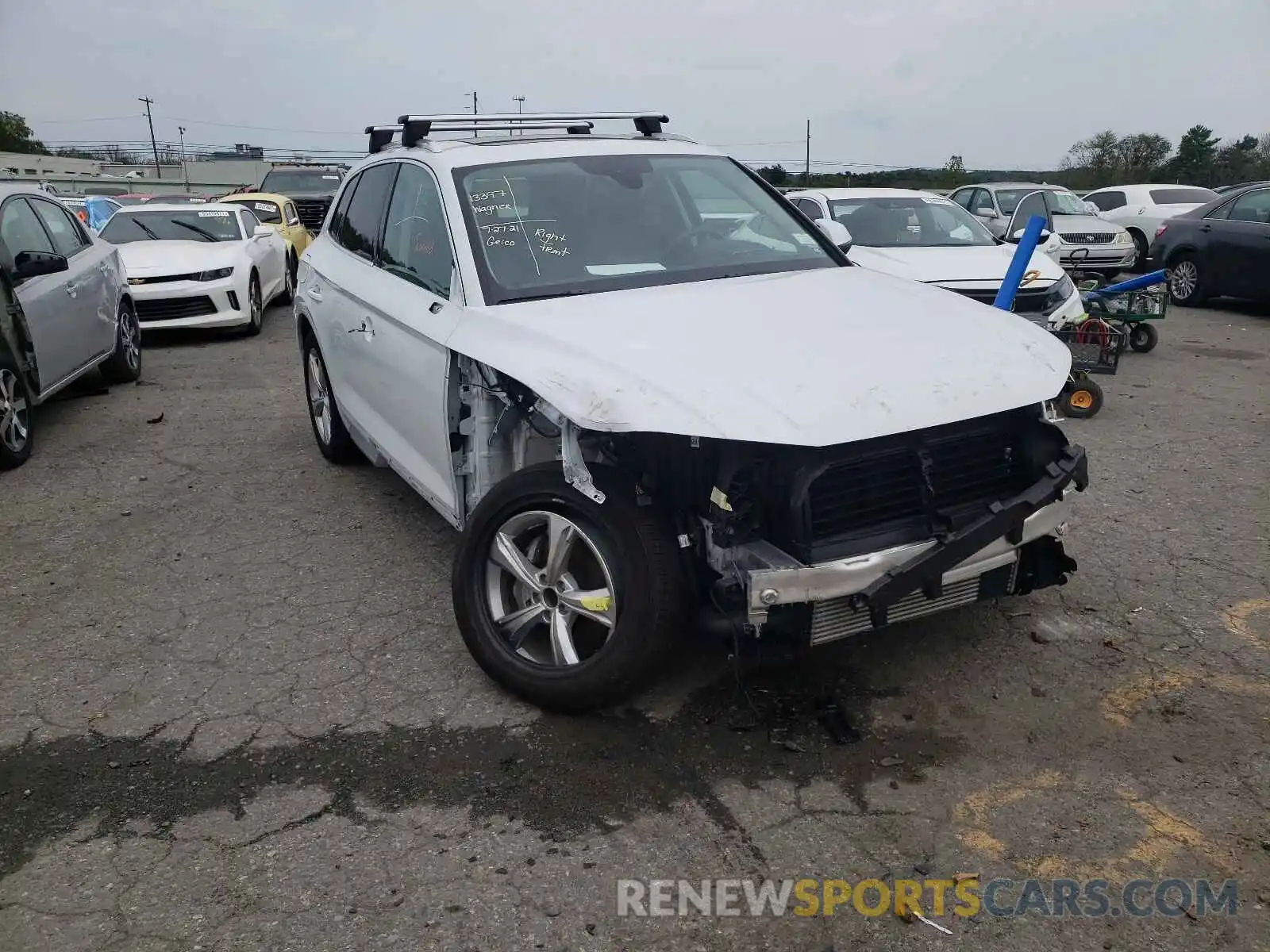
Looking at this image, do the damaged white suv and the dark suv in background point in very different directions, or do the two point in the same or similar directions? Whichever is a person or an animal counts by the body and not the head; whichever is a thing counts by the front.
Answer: same or similar directions

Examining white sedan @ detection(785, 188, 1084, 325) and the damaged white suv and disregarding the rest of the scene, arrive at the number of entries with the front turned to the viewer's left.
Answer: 0

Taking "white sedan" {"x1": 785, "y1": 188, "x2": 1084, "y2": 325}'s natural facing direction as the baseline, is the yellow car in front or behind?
behind

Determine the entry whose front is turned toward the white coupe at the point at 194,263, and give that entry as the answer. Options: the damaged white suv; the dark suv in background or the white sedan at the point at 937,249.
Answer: the dark suv in background

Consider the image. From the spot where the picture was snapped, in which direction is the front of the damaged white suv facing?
facing the viewer and to the right of the viewer

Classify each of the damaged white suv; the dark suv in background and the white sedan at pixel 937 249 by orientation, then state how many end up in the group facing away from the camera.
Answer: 0

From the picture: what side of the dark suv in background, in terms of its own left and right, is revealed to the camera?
front

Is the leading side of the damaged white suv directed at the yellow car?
no

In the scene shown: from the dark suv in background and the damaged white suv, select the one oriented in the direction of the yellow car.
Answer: the dark suv in background

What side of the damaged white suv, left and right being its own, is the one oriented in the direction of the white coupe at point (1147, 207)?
left

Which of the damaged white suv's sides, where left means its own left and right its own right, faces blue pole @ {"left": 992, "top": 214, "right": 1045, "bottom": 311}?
left

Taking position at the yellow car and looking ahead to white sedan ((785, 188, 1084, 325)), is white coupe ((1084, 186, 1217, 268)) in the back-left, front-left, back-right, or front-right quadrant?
front-left

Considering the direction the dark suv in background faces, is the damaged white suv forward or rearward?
forward

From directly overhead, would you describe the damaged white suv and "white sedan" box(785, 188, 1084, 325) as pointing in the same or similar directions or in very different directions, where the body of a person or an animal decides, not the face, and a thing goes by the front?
same or similar directions

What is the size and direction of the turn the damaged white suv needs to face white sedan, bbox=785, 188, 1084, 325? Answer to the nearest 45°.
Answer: approximately 135° to its left

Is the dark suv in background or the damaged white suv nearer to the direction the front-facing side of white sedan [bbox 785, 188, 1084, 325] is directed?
the damaged white suv

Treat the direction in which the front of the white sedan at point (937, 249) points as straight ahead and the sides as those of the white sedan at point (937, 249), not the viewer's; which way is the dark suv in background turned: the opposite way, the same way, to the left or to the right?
the same way

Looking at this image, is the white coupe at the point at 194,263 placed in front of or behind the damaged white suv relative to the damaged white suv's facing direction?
behind

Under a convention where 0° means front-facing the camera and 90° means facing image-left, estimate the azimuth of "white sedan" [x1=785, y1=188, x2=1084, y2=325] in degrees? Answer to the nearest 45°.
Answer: approximately 315°
